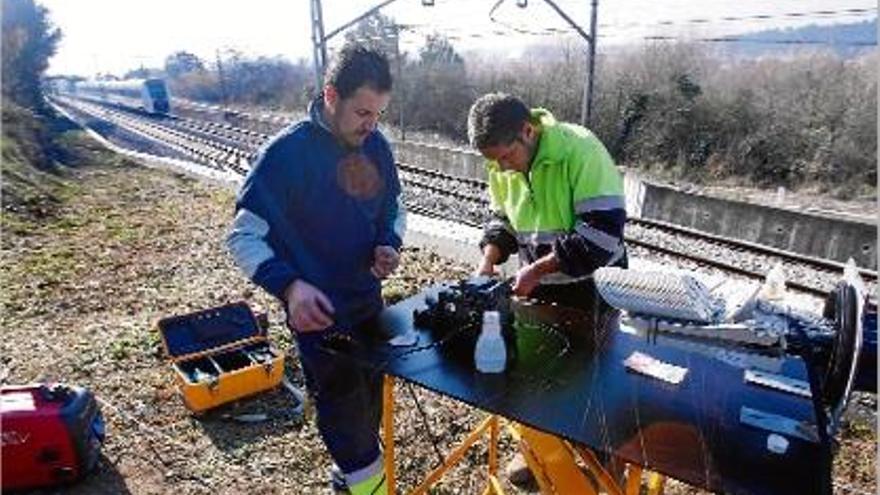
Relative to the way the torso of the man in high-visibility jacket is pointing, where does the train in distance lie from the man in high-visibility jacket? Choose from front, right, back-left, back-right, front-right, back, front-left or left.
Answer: right

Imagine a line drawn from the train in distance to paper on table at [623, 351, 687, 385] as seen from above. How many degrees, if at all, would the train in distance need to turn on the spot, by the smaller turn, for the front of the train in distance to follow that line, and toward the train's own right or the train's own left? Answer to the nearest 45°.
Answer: approximately 45° to the train's own right

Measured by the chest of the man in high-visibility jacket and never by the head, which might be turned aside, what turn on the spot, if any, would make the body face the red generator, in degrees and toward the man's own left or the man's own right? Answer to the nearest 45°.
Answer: approximately 45° to the man's own right

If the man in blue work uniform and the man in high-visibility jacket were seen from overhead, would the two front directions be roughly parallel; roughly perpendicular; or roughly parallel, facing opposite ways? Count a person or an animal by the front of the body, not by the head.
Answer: roughly perpendicular

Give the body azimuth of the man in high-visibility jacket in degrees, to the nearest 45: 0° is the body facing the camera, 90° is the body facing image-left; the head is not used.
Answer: approximately 45°

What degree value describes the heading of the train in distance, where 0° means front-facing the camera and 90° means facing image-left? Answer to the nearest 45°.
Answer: approximately 315°

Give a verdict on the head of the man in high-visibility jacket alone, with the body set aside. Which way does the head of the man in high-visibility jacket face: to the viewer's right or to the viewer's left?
to the viewer's left

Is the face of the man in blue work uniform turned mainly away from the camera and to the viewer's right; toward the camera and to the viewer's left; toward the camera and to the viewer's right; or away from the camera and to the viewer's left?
toward the camera and to the viewer's right

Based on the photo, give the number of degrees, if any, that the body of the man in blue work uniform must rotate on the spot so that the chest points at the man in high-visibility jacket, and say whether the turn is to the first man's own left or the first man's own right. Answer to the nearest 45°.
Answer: approximately 45° to the first man's own left
